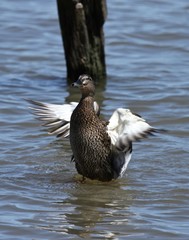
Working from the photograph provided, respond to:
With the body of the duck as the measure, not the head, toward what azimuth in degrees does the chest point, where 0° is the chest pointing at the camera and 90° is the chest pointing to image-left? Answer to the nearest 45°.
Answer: approximately 45°

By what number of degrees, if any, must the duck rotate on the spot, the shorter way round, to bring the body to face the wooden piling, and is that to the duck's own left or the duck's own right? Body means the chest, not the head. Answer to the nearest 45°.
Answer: approximately 135° to the duck's own right
